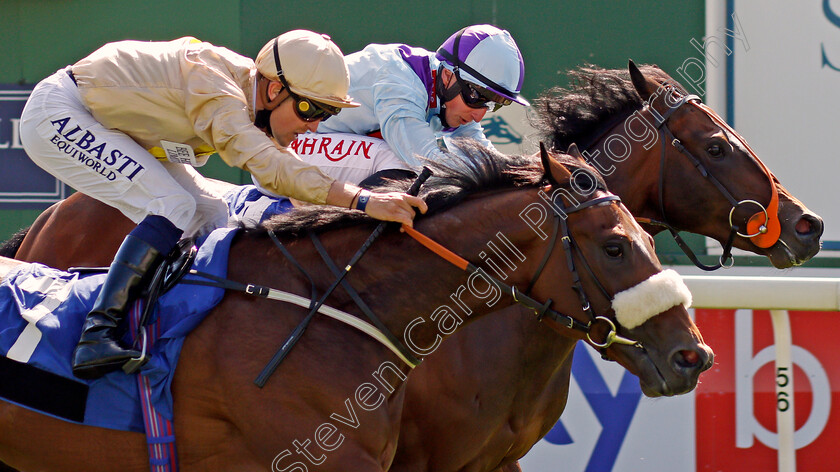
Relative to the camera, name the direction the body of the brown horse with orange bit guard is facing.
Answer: to the viewer's right

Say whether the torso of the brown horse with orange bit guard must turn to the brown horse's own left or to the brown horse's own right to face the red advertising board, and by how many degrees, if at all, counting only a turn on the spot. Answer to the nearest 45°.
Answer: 0° — it already faces it

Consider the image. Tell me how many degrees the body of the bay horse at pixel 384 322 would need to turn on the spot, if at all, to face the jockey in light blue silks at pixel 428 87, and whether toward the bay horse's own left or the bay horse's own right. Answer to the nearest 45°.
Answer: approximately 90° to the bay horse's own left

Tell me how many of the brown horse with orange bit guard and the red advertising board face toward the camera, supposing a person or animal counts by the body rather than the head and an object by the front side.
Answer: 1

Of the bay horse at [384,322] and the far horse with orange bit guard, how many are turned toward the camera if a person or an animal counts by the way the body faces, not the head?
0

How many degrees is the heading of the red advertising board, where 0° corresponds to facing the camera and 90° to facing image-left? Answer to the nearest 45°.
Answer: approximately 0°

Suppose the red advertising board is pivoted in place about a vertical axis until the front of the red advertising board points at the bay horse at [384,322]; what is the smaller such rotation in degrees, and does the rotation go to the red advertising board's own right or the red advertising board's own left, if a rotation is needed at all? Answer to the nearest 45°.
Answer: approximately 45° to the red advertising board's own right

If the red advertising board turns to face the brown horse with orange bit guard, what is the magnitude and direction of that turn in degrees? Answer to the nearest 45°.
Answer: approximately 45° to its right

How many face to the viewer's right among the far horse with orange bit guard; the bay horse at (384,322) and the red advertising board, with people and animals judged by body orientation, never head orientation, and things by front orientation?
2

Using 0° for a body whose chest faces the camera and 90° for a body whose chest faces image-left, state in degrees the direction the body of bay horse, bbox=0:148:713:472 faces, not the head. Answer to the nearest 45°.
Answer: approximately 270°
